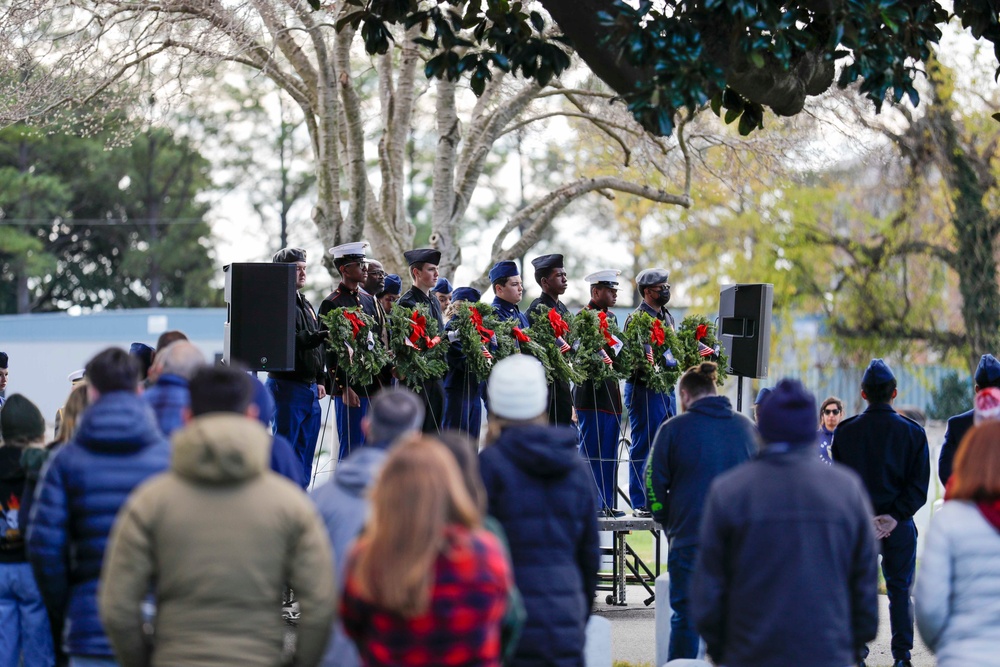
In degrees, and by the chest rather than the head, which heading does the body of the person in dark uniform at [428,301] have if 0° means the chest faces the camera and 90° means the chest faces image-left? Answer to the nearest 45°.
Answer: approximately 315°

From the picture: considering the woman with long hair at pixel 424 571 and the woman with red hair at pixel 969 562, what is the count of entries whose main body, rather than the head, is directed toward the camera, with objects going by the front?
0

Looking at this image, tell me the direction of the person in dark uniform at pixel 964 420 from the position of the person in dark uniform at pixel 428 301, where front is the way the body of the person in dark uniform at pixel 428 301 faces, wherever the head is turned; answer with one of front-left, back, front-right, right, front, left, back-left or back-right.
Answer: front

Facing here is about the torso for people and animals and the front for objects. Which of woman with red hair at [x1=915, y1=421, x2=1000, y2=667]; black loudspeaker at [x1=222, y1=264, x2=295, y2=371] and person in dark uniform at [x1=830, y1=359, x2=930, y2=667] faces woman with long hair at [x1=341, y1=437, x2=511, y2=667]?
the black loudspeaker

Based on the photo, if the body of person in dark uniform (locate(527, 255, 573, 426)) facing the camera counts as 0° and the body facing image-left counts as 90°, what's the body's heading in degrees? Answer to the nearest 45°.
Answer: approximately 315°

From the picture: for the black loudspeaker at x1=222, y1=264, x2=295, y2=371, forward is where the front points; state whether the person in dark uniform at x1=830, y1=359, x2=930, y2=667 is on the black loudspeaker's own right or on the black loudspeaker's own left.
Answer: on the black loudspeaker's own left

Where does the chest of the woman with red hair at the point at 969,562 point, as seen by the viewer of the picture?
away from the camera

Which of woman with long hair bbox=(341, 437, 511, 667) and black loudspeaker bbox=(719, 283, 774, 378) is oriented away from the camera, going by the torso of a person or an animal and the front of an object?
the woman with long hair

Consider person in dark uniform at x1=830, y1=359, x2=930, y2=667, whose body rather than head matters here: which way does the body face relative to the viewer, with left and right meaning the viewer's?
facing away from the viewer

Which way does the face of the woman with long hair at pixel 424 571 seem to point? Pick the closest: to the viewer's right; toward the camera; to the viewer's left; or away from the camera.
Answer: away from the camera

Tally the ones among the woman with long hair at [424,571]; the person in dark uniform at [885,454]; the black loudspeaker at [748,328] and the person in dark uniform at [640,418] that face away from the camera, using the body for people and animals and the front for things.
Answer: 2

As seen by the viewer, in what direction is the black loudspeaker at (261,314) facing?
toward the camera

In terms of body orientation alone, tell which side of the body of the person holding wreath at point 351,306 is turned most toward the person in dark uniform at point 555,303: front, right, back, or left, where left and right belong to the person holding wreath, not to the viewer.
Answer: left

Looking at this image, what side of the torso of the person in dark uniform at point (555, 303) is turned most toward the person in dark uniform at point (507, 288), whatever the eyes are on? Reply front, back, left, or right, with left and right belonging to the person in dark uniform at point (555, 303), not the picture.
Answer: right

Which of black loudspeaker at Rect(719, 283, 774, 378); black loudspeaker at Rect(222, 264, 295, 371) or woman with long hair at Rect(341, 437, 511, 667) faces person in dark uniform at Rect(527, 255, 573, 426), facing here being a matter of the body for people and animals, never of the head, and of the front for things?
the woman with long hair

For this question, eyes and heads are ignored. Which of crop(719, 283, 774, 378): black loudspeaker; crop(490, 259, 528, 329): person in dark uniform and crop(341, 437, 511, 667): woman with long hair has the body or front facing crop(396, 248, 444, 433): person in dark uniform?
the woman with long hair

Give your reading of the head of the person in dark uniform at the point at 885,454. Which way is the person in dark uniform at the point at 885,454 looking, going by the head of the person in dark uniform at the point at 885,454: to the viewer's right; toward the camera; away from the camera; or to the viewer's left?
away from the camera

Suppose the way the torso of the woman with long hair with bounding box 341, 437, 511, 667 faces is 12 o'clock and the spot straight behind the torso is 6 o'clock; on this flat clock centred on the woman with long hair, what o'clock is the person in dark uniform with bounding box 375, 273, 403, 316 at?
The person in dark uniform is roughly at 12 o'clock from the woman with long hair.

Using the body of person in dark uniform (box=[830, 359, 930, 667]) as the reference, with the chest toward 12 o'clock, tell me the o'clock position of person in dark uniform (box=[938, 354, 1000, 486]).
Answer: person in dark uniform (box=[938, 354, 1000, 486]) is roughly at 2 o'clock from person in dark uniform (box=[830, 359, 930, 667]).
